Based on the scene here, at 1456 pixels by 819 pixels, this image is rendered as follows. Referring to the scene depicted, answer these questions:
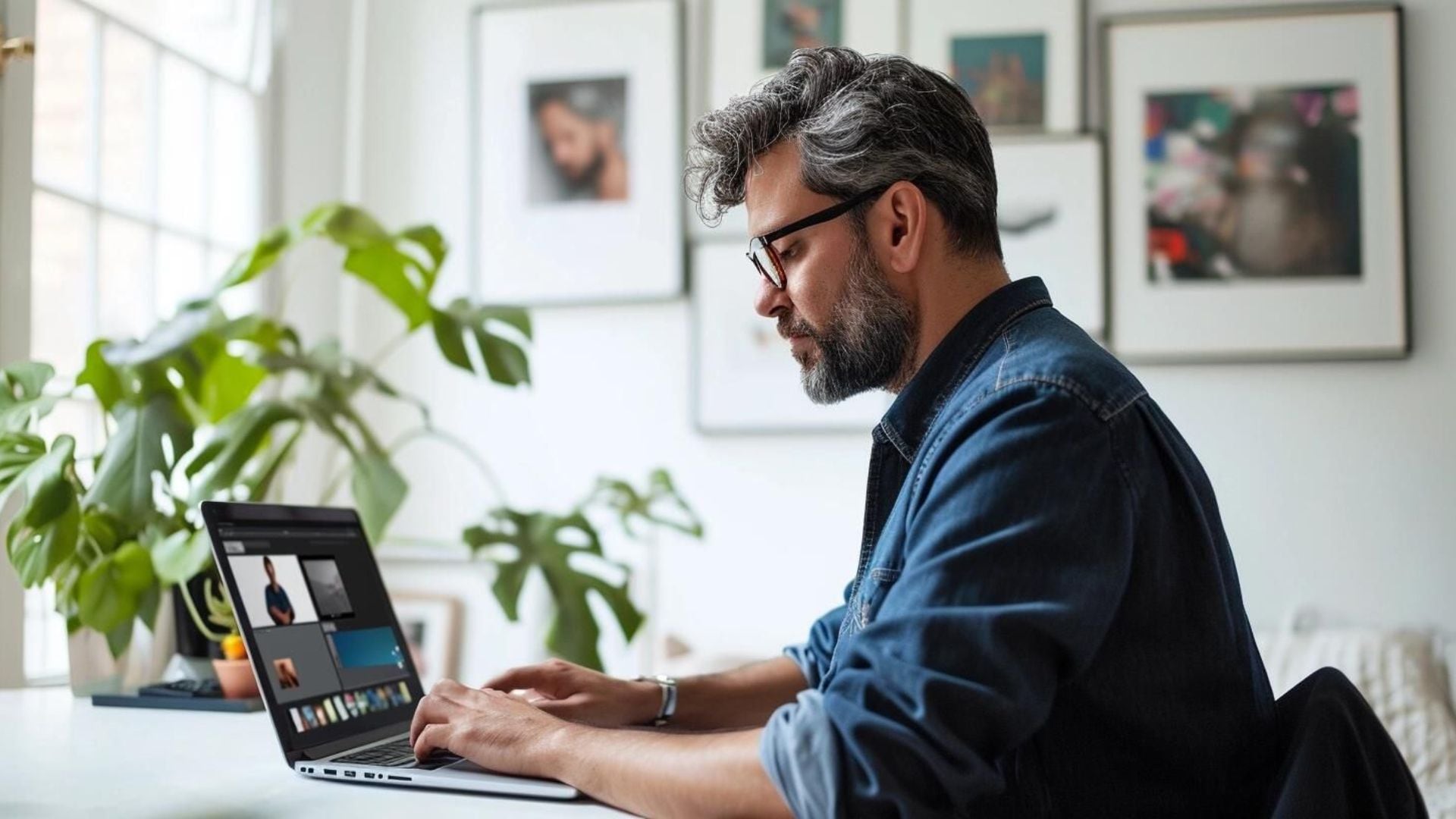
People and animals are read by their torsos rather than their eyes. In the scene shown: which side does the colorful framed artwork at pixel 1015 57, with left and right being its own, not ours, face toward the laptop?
front

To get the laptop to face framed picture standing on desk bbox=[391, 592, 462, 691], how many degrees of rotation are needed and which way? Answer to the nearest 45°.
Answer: approximately 135° to its left

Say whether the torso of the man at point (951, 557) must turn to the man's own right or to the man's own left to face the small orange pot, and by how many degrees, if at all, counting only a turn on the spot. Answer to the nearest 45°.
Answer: approximately 45° to the man's own right

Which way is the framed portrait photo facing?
toward the camera

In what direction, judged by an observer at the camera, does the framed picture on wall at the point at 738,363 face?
facing the viewer

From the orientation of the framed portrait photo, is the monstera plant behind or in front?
in front

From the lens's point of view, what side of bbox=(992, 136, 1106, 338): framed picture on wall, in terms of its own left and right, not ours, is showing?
front

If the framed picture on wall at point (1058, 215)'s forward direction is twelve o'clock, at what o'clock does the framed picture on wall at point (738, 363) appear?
the framed picture on wall at point (738, 363) is roughly at 3 o'clock from the framed picture on wall at point (1058, 215).

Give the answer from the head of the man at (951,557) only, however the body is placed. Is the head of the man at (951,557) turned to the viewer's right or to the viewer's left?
to the viewer's left

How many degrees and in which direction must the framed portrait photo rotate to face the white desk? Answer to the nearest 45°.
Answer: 0° — it already faces it

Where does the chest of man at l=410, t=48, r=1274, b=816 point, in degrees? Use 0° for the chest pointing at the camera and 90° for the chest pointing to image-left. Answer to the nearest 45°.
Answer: approximately 90°

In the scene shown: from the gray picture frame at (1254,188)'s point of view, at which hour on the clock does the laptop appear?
The laptop is roughly at 1 o'clock from the gray picture frame.
